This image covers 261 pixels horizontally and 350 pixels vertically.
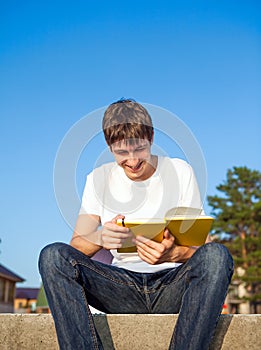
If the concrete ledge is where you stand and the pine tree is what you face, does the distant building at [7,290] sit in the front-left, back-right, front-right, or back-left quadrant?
front-left

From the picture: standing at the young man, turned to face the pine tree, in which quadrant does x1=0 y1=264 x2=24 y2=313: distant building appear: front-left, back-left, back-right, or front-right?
front-left

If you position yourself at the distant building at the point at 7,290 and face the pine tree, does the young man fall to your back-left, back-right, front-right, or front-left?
front-right

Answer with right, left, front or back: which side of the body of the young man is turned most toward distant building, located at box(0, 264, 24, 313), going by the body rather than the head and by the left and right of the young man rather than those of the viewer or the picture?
back

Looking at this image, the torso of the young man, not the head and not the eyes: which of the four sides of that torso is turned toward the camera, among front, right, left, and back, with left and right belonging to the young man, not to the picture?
front

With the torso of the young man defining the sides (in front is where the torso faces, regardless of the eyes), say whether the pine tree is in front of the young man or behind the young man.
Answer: behind
